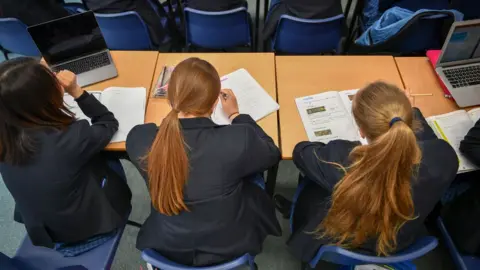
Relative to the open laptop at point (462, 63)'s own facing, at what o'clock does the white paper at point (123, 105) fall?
The white paper is roughly at 3 o'clock from the open laptop.

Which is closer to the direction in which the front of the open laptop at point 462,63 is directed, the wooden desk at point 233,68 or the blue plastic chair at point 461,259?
the blue plastic chair

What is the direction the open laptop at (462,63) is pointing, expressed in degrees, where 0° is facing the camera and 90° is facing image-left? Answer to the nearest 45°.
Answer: approximately 315°

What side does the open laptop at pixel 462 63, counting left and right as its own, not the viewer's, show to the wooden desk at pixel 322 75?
right

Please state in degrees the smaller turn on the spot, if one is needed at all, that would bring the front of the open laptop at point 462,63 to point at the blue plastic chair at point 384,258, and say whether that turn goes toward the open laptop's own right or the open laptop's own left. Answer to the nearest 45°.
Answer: approximately 45° to the open laptop's own right

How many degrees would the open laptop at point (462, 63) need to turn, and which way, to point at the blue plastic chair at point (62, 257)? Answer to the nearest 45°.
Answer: approximately 90° to its right

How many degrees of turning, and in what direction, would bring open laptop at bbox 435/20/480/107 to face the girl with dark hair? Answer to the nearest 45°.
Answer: approximately 90° to its right
